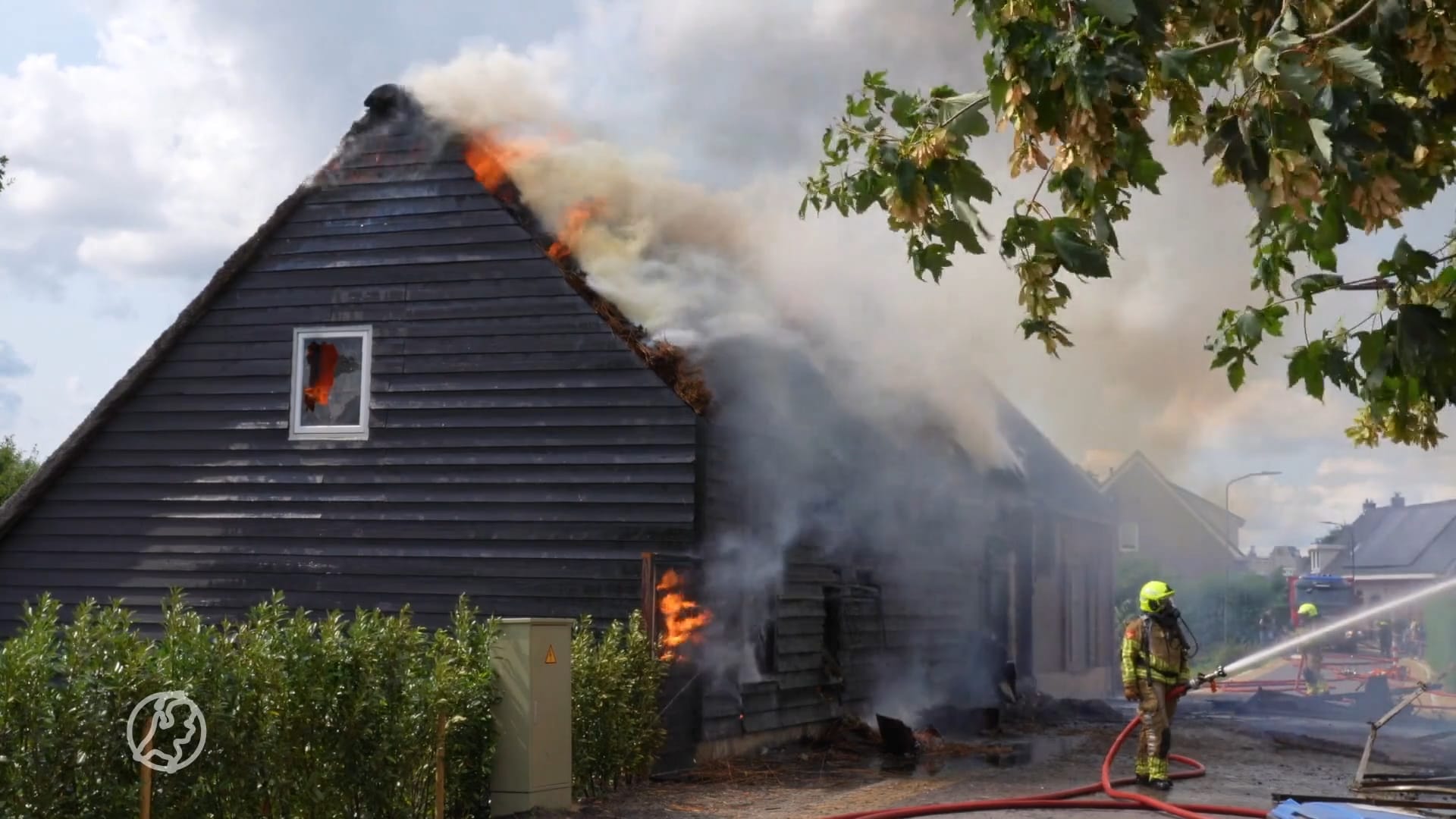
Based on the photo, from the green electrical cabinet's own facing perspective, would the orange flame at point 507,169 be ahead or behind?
behind

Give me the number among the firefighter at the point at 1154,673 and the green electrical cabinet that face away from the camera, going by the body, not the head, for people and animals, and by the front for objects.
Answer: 0

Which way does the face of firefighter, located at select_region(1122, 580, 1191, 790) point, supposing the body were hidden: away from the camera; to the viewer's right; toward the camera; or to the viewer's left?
to the viewer's right

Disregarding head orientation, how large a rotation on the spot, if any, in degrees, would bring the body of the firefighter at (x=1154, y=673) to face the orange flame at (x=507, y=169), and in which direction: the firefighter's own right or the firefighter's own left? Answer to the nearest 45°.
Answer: approximately 135° to the firefighter's own right

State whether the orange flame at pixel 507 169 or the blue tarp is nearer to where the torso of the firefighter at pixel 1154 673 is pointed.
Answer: the blue tarp

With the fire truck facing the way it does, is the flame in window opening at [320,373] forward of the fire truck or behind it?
forward

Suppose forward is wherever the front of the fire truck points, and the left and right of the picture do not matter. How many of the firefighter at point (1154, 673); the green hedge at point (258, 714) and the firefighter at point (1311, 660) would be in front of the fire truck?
3

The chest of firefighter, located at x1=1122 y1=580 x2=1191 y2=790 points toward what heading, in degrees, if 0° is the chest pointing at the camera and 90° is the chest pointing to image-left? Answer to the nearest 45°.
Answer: approximately 315°
